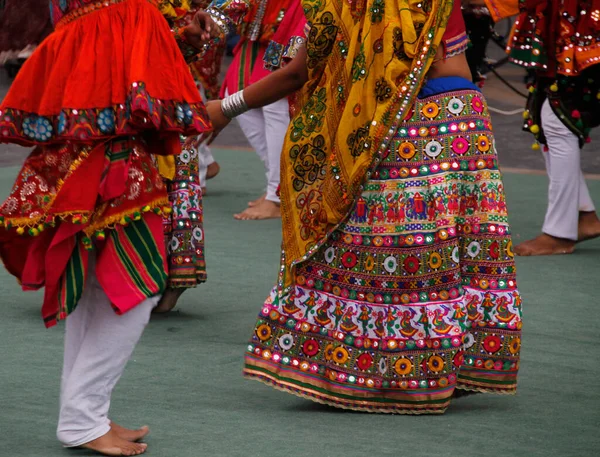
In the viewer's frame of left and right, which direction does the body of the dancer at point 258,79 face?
facing to the left of the viewer

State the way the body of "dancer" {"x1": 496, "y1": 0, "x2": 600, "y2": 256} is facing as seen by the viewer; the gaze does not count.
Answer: to the viewer's left

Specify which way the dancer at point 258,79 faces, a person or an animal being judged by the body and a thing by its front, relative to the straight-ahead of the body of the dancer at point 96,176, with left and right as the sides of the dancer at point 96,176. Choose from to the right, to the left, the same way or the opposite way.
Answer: the opposite way

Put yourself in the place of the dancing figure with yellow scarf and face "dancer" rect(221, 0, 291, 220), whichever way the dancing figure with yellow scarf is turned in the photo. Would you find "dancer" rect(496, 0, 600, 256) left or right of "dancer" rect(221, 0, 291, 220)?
right

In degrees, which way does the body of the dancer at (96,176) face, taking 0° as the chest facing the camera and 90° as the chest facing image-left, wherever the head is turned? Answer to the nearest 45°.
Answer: approximately 270°
